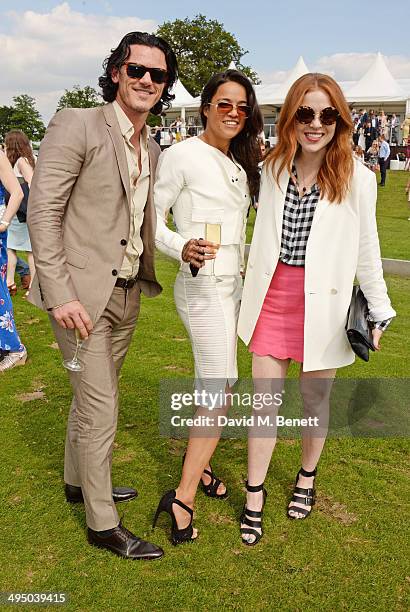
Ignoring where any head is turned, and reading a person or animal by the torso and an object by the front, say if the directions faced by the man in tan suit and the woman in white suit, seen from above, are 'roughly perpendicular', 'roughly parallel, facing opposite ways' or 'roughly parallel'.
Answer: roughly parallel

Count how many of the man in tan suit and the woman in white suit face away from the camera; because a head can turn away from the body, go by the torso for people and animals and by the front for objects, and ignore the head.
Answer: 0

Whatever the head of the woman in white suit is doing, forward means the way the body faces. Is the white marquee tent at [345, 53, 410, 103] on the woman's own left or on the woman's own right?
on the woman's own left

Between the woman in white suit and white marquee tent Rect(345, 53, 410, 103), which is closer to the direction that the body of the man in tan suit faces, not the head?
the woman in white suit

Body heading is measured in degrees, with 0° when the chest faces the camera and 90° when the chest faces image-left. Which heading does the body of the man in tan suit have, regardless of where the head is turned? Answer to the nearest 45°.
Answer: approximately 315°

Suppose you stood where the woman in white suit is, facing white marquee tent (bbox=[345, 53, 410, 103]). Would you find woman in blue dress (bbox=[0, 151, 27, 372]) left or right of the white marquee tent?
left

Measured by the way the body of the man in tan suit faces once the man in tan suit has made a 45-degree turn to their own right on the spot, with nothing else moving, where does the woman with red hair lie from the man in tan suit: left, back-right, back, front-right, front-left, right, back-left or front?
left

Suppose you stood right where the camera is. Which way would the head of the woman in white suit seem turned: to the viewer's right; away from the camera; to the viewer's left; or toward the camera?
toward the camera

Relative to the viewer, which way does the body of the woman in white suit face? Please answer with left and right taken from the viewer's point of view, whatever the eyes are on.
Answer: facing the viewer and to the right of the viewer

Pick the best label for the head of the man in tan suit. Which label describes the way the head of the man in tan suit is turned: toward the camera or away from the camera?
toward the camera

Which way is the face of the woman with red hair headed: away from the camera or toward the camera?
toward the camera

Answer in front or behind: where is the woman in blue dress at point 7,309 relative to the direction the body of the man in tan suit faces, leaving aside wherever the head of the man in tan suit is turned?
behind

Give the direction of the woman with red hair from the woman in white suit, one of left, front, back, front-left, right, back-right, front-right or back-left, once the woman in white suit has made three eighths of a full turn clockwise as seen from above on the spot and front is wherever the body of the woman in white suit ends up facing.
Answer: back
